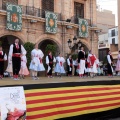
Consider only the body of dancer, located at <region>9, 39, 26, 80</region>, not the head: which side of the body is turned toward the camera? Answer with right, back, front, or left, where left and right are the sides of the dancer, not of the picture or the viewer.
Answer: front

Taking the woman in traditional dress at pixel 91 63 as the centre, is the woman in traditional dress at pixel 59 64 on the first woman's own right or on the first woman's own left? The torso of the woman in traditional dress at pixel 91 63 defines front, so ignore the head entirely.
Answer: on the first woman's own right

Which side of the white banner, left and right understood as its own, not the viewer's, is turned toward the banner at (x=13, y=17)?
back

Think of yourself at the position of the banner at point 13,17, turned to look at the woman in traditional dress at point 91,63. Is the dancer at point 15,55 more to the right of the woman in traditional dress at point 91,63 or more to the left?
right

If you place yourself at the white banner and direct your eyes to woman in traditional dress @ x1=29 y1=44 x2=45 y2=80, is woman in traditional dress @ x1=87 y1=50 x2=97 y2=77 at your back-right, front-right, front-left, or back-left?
front-right

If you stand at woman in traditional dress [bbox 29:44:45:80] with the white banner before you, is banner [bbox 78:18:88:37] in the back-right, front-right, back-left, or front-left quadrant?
back-left

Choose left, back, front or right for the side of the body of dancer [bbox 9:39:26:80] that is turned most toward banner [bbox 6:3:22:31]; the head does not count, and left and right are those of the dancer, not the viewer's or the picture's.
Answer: back

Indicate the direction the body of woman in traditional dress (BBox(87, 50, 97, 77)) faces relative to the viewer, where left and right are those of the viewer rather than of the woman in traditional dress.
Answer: facing the viewer and to the left of the viewer

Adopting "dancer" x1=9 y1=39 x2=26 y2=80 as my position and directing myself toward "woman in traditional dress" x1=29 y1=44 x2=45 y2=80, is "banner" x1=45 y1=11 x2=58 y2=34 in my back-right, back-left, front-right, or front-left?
front-left

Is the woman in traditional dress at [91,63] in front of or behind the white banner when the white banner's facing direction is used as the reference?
behind

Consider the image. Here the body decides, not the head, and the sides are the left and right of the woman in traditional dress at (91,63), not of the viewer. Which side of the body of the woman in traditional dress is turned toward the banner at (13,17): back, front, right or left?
right

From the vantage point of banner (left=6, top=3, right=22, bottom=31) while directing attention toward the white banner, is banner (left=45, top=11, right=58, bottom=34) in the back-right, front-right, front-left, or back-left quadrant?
back-left

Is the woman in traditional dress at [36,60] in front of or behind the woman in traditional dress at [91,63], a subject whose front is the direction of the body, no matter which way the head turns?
in front
